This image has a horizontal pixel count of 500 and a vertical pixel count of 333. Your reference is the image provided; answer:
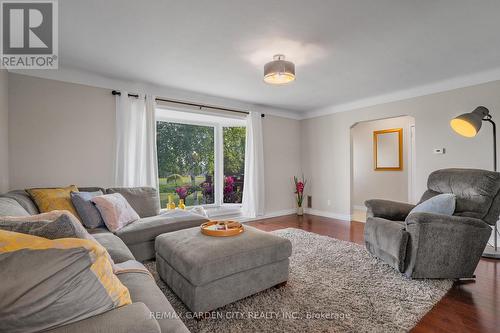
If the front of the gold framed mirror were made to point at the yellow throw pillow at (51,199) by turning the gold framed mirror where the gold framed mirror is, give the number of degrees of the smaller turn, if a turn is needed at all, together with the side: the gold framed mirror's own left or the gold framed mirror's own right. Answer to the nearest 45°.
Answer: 0° — it already faces it

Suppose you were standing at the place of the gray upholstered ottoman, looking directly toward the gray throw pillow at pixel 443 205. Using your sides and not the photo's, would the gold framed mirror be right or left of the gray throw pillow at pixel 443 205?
left

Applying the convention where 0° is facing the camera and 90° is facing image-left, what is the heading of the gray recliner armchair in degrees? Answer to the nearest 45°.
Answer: approximately 45°

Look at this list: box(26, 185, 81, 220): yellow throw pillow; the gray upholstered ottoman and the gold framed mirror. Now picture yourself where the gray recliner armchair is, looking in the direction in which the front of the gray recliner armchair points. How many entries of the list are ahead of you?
2

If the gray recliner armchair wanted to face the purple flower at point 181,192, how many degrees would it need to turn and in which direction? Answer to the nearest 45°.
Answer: approximately 45° to its right

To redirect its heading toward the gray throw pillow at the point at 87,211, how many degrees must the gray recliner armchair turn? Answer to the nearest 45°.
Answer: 0° — it already faces it

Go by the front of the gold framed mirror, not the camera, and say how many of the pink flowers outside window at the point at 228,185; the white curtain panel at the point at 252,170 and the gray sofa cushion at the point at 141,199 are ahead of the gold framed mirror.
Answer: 3

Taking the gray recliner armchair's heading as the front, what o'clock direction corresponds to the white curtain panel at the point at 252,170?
The white curtain panel is roughly at 2 o'clock from the gray recliner armchair.

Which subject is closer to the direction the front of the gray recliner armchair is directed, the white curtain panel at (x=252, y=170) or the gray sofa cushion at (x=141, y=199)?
the gray sofa cushion
